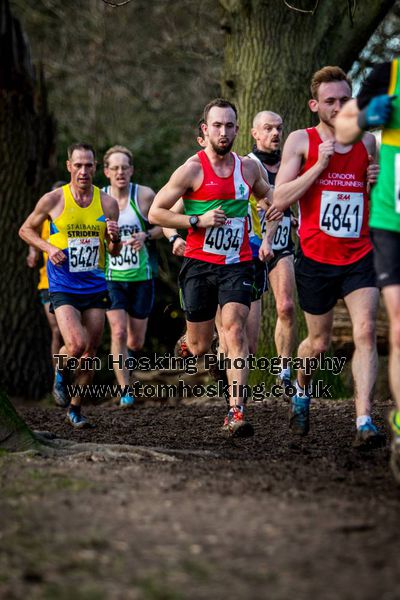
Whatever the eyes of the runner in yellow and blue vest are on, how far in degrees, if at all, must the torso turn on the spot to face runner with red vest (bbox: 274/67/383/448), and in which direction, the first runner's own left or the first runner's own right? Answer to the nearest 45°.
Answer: approximately 45° to the first runner's own left

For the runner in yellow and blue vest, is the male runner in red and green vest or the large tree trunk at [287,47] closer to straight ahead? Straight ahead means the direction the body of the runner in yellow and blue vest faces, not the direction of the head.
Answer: the male runner in red and green vest

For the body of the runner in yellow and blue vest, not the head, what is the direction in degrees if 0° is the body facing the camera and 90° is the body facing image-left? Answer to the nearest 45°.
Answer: approximately 0°

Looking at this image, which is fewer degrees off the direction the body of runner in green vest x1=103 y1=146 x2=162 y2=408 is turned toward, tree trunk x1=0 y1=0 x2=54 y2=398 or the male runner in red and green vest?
the male runner in red and green vest

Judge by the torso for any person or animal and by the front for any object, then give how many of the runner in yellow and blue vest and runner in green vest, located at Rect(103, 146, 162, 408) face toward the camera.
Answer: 2

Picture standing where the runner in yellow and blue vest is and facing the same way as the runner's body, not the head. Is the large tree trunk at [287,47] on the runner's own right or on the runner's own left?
on the runner's own left
